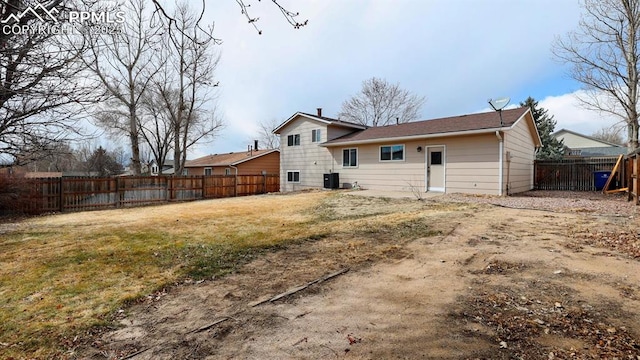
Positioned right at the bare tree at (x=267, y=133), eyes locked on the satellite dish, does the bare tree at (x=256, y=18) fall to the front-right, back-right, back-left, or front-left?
front-right

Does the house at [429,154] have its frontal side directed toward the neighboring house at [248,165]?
no

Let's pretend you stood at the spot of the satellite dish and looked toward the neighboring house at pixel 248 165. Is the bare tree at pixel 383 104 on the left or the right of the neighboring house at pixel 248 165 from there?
right

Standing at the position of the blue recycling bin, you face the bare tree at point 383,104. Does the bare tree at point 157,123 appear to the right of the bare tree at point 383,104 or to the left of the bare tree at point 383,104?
left

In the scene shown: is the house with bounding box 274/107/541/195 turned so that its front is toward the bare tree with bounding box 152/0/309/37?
no

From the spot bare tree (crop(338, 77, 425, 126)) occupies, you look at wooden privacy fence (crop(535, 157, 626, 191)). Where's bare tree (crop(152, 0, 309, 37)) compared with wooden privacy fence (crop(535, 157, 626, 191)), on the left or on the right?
right

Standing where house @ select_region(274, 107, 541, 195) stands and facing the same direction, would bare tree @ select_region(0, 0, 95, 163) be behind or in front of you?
behind

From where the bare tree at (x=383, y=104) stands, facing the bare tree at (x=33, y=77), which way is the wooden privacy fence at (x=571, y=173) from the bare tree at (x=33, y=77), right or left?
left

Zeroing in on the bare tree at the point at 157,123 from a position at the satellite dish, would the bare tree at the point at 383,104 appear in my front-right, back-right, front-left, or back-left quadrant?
front-right

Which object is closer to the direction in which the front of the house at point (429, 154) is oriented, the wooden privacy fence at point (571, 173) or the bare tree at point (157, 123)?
the wooden privacy fence
